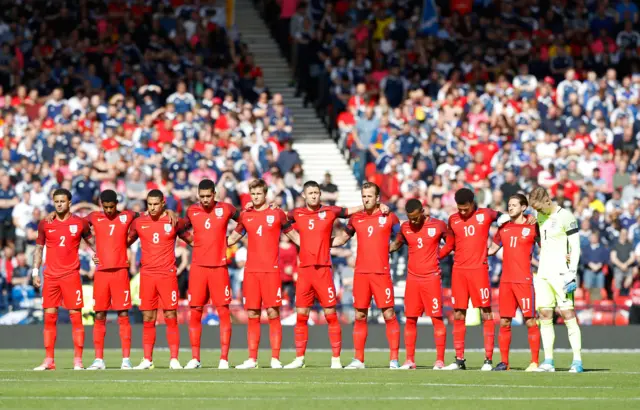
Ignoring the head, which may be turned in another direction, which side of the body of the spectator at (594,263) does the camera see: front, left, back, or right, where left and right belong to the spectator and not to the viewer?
front

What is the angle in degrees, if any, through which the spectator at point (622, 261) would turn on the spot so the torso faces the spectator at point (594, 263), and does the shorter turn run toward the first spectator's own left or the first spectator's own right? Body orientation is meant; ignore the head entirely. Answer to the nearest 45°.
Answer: approximately 90° to the first spectator's own right

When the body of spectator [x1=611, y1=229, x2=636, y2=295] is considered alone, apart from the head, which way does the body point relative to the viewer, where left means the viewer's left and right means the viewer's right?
facing the viewer

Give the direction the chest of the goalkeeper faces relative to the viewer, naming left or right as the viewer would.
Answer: facing the viewer and to the left of the viewer

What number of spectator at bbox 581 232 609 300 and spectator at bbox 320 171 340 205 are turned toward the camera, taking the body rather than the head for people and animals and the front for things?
2

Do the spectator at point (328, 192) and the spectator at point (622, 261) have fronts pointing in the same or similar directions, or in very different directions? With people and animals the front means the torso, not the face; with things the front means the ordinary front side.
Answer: same or similar directions

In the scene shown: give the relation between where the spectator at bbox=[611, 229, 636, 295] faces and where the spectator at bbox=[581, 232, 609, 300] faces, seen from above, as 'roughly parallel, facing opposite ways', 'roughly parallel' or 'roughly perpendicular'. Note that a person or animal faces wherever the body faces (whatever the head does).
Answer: roughly parallel

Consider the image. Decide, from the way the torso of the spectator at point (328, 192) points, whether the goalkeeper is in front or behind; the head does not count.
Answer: in front
